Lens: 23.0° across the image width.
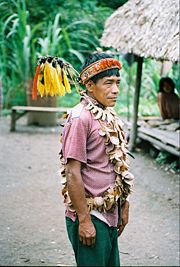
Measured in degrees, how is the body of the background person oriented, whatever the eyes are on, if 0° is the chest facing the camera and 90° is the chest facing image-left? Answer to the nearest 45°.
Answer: approximately 0°

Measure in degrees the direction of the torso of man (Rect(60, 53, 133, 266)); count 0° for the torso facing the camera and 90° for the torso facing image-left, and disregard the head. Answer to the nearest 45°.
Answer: approximately 315°

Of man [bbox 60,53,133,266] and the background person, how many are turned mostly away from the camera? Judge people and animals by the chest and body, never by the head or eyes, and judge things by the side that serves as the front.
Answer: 0

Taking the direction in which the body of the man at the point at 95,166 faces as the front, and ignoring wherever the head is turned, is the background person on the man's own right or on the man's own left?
on the man's own left

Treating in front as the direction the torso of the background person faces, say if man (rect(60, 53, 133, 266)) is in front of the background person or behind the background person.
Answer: in front

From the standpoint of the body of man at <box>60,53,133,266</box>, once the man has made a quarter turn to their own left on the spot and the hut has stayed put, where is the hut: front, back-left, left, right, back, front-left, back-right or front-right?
front-left

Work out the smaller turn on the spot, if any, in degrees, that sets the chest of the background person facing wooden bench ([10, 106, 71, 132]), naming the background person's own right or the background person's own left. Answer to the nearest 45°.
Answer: approximately 90° to the background person's own right
